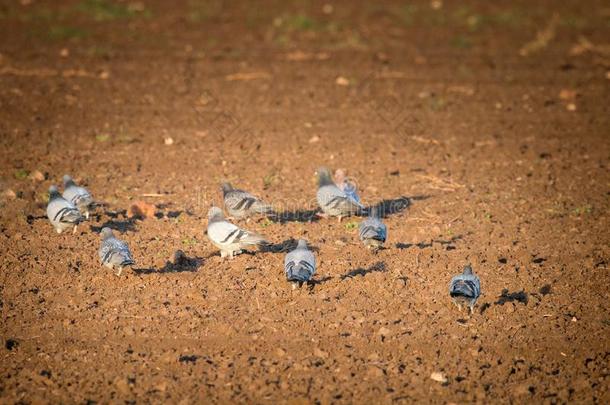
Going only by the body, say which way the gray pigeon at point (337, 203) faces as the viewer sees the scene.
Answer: to the viewer's left

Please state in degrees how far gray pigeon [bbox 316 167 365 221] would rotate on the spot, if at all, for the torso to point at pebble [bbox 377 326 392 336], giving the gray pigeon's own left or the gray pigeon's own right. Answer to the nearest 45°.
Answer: approximately 90° to the gray pigeon's own left

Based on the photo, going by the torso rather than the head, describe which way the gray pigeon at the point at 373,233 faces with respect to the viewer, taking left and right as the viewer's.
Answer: facing away from the viewer

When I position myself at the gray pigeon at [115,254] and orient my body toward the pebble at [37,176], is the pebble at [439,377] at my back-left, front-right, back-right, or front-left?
back-right

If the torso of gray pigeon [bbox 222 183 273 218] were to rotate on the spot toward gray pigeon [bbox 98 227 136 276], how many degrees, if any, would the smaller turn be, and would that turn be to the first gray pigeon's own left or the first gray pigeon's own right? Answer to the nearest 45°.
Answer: approximately 45° to the first gray pigeon's own left

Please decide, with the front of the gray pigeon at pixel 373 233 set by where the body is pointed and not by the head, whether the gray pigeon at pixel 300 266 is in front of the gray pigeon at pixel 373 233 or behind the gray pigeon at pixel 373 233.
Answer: behind

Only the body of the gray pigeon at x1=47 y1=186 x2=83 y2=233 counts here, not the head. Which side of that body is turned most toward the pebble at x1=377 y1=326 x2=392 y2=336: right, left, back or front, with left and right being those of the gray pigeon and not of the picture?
back

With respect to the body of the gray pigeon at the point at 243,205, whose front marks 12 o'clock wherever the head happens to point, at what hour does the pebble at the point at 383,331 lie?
The pebble is roughly at 8 o'clock from the gray pigeon.

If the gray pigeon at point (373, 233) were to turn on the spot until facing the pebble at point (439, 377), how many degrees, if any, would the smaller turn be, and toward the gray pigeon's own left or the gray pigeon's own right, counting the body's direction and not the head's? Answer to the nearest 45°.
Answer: approximately 180°

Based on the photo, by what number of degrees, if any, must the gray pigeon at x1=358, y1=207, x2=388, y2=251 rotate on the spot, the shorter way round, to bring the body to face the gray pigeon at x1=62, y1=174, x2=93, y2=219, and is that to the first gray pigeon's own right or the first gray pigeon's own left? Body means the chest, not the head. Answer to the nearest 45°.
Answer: approximately 90° to the first gray pigeon's own left

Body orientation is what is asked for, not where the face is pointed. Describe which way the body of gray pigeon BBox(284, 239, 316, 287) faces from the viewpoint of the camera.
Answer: away from the camera

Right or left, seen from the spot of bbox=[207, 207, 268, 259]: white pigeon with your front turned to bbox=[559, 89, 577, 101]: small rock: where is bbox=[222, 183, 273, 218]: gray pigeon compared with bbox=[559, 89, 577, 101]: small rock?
left

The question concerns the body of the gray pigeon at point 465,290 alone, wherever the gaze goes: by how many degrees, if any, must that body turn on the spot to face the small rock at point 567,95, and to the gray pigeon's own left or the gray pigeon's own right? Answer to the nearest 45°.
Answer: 0° — it already faces it

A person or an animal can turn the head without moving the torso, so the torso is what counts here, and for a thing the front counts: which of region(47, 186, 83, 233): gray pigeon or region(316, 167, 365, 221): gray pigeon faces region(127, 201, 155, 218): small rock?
region(316, 167, 365, 221): gray pigeon

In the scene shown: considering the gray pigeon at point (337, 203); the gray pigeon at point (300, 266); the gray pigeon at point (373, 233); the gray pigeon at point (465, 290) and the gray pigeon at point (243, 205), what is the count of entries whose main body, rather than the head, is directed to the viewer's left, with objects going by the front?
2

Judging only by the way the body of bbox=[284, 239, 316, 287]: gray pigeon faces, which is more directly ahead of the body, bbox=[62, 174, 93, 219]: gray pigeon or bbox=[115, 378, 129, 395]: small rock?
the gray pigeon

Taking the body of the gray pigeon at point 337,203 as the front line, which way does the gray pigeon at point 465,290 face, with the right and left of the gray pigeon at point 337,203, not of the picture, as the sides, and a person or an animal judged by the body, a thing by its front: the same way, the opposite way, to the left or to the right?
to the right

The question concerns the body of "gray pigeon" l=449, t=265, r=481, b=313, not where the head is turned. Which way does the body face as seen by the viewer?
away from the camera

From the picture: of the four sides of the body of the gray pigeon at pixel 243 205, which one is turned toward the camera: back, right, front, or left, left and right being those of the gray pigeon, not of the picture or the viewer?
left

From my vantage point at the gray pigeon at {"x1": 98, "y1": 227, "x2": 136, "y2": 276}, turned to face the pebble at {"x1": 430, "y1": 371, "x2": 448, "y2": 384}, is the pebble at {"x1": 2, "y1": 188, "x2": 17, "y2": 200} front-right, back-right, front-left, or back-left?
back-left

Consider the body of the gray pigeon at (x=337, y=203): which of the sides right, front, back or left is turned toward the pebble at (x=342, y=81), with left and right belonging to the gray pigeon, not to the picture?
right

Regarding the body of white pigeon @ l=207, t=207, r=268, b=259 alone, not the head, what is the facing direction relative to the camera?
to the viewer's left

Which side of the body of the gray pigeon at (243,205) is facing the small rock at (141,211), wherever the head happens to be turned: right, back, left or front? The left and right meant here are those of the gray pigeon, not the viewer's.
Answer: front
